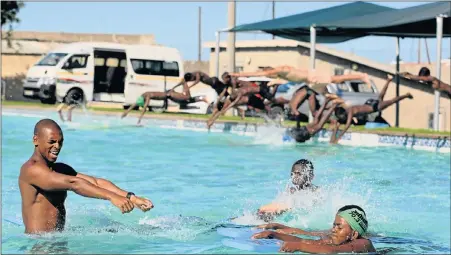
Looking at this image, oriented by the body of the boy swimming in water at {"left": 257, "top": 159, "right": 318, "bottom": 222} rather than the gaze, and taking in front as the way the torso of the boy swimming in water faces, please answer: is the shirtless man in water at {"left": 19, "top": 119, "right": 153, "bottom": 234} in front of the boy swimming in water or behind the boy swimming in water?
in front

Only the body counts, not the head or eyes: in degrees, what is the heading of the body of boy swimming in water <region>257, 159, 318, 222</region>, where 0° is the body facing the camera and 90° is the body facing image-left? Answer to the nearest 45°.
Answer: approximately 45°

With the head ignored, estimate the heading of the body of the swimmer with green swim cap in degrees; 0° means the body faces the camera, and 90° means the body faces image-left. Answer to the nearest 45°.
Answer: approximately 90°

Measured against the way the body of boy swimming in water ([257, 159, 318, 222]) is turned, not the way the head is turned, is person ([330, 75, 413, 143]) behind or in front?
behind

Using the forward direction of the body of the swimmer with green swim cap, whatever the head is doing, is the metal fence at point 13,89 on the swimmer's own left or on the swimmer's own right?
on the swimmer's own right

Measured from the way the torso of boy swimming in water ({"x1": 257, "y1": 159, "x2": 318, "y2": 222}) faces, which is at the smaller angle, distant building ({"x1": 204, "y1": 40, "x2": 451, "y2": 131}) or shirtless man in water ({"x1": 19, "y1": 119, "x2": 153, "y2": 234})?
the shirtless man in water

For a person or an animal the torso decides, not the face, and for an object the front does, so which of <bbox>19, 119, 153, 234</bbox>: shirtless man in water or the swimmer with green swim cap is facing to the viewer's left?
the swimmer with green swim cap

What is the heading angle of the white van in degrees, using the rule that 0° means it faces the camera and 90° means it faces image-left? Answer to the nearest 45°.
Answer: approximately 45°

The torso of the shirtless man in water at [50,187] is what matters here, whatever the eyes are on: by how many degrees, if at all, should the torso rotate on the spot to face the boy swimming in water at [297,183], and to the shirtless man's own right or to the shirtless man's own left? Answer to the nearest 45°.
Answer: approximately 90° to the shirtless man's own left

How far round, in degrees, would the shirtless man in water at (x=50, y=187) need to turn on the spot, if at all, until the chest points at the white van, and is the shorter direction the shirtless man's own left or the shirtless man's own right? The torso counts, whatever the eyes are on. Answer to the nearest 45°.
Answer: approximately 135° to the shirtless man's own left

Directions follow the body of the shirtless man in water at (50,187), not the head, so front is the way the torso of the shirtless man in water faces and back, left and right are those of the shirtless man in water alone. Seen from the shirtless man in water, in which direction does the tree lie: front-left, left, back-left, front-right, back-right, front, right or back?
back-left

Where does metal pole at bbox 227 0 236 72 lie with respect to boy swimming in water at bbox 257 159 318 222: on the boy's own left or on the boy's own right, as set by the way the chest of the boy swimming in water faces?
on the boy's own right

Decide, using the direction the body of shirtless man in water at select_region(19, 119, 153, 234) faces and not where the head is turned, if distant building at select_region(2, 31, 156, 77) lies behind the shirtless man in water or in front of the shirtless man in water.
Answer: behind

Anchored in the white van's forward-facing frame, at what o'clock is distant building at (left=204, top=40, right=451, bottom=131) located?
The distant building is roughly at 7 o'clock from the white van.
